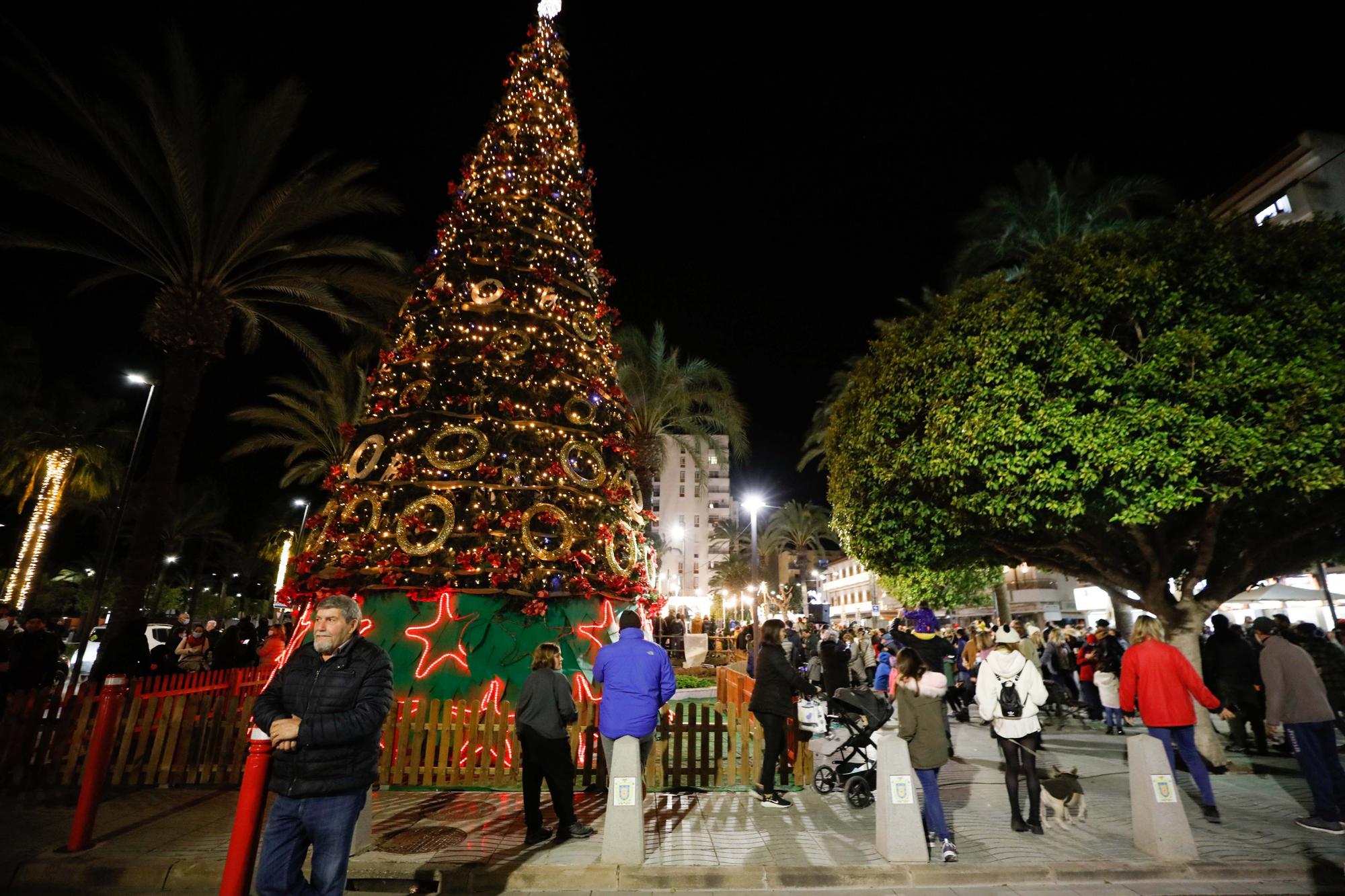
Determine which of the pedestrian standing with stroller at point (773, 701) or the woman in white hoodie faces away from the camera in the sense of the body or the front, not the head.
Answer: the woman in white hoodie

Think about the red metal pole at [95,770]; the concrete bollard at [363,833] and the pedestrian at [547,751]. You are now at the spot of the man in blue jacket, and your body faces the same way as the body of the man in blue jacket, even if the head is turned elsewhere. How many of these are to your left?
3

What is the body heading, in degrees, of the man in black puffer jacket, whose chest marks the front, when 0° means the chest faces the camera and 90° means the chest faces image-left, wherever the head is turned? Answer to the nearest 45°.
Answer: approximately 45°

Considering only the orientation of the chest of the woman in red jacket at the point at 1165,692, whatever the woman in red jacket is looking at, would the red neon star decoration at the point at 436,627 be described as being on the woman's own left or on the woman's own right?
on the woman's own left

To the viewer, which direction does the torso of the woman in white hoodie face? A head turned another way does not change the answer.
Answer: away from the camera

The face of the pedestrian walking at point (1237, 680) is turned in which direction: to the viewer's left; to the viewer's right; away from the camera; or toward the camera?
away from the camera

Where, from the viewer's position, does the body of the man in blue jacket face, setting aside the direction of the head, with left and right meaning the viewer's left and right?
facing away from the viewer

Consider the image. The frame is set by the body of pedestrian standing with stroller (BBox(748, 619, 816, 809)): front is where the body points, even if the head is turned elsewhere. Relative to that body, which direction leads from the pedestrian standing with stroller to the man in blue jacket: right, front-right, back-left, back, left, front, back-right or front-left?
back-right

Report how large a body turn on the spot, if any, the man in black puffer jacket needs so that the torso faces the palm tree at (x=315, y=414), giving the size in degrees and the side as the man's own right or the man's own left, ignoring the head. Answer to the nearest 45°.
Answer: approximately 135° to the man's own right

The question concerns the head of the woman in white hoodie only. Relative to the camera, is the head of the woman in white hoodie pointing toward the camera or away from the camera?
away from the camera

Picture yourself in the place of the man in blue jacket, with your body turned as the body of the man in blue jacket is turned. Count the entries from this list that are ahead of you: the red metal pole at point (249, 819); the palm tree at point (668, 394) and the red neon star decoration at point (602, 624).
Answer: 2

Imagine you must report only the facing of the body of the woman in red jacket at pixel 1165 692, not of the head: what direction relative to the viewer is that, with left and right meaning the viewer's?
facing away from the viewer
